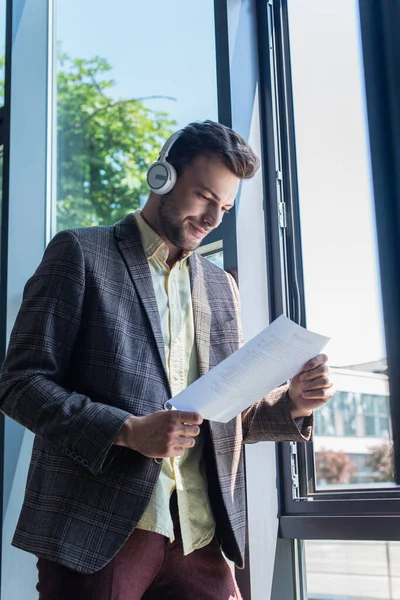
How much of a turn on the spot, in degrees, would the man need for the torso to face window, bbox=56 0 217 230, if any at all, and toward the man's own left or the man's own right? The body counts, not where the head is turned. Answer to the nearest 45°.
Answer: approximately 135° to the man's own left

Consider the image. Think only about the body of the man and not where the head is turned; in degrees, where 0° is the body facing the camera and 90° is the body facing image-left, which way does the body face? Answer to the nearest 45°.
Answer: approximately 315°

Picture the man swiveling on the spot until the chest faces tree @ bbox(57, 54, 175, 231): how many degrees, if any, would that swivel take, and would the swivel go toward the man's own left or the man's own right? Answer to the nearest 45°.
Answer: approximately 135° to the man's own left

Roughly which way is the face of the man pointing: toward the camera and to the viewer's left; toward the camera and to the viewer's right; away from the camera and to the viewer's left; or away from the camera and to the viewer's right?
toward the camera and to the viewer's right
